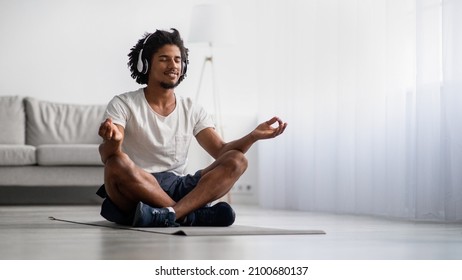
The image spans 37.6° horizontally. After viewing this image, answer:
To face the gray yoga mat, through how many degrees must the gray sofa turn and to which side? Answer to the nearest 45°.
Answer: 0° — it already faces it

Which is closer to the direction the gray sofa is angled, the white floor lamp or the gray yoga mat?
the gray yoga mat

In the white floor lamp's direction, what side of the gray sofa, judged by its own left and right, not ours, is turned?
left

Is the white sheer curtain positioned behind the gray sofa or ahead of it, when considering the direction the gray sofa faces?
ahead

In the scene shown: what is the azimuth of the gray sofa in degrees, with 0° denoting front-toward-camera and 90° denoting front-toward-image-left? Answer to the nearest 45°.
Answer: approximately 0°
